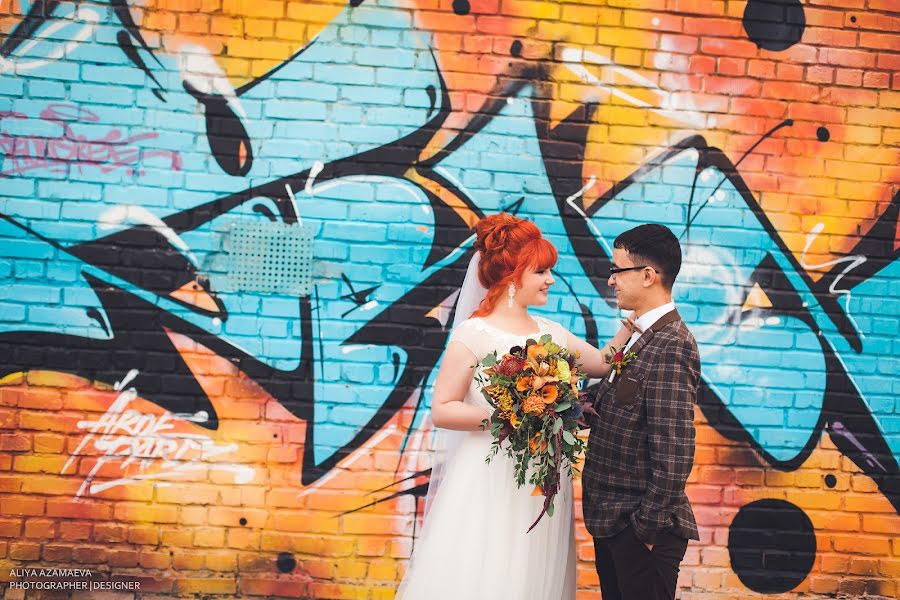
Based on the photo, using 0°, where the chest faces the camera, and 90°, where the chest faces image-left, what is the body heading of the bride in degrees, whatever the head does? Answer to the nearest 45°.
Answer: approximately 315°

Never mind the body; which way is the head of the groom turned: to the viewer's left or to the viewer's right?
to the viewer's left

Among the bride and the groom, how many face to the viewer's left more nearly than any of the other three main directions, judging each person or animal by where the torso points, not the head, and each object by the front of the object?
1

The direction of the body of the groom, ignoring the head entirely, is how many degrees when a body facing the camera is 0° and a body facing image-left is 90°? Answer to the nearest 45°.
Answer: approximately 90°

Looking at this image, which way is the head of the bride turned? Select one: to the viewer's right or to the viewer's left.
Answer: to the viewer's right
